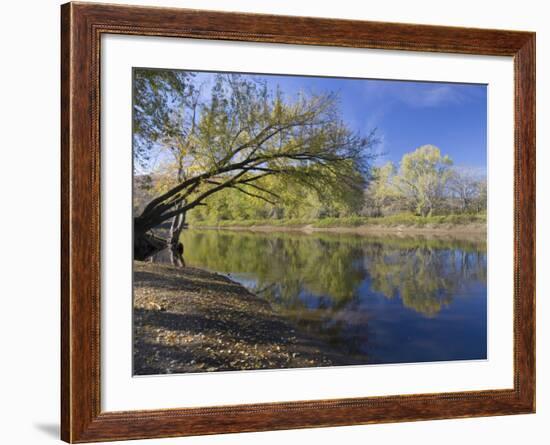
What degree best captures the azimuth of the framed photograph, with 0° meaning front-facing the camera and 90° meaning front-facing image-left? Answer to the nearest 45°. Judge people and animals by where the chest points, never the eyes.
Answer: approximately 315°
